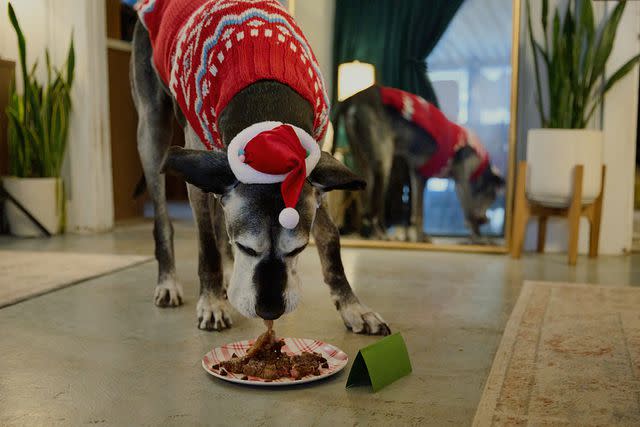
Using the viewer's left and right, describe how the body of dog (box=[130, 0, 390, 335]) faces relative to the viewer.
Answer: facing the viewer and to the right of the viewer

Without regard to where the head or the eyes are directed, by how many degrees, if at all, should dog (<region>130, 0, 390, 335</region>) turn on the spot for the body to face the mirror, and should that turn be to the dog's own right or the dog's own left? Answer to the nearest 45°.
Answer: approximately 90° to the dog's own left

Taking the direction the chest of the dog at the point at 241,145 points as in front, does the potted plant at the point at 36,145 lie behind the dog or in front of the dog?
behind
